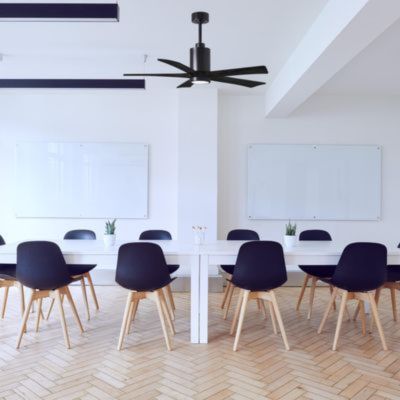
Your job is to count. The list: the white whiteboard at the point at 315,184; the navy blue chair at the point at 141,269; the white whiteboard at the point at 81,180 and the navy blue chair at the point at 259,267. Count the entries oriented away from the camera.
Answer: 2

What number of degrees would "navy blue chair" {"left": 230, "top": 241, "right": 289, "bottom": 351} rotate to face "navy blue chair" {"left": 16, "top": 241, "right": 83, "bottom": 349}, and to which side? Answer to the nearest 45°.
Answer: approximately 90° to its left

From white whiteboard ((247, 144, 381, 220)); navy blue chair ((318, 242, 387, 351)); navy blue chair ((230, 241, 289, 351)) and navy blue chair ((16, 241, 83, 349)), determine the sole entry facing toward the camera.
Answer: the white whiteboard

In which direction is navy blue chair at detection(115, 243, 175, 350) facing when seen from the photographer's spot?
facing away from the viewer

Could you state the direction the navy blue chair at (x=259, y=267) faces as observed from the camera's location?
facing away from the viewer

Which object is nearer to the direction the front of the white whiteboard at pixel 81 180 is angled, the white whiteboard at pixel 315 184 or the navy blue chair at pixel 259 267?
the navy blue chair

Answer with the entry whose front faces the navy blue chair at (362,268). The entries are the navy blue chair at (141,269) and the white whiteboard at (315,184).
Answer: the white whiteboard

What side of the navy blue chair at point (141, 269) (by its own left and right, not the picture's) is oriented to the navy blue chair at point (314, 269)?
right

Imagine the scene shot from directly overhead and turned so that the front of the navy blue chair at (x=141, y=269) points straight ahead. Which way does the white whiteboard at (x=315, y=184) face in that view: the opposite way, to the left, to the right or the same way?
the opposite way

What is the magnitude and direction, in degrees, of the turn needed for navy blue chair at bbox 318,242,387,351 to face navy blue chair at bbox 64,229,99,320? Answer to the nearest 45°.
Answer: approximately 45° to its left

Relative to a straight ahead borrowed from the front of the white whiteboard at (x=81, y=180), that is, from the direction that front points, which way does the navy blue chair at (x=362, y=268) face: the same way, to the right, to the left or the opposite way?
the opposite way

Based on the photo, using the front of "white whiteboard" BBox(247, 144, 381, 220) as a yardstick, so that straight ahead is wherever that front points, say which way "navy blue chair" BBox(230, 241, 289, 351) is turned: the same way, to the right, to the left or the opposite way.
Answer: the opposite way

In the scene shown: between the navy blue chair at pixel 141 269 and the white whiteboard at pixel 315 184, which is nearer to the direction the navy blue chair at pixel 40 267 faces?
the white whiteboard
